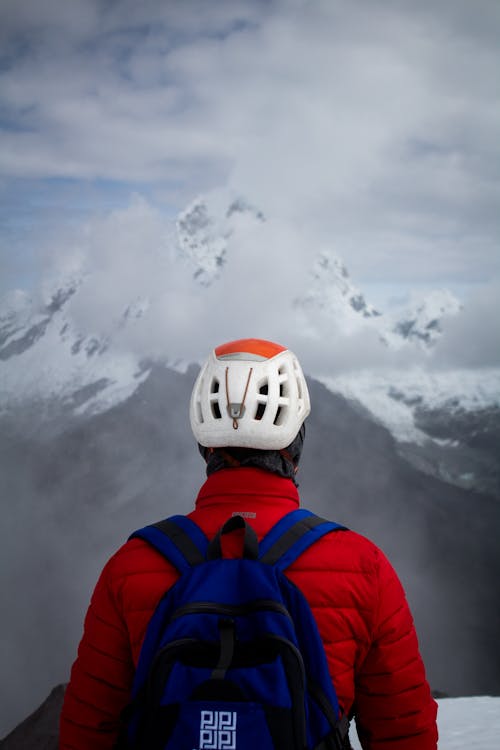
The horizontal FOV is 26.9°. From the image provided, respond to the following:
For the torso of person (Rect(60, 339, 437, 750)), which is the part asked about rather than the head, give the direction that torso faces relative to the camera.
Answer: away from the camera
